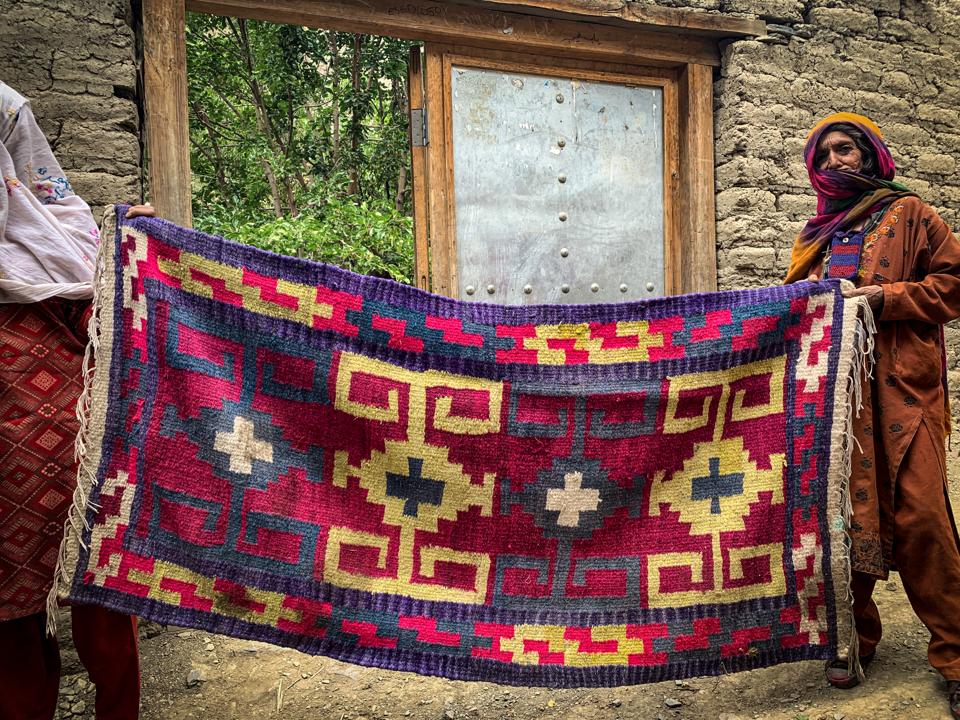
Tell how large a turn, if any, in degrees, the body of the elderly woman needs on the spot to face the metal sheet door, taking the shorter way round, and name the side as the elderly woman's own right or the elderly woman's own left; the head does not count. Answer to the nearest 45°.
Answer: approximately 90° to the elderly woman's own right

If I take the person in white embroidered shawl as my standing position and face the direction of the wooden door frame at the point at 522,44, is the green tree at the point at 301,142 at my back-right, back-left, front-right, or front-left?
front-left

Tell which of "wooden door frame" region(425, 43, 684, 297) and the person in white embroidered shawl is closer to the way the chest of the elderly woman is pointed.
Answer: the person in white embroidered shawl

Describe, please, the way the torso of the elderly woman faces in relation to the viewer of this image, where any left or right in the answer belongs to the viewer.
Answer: facing the viewer and to the left of the viewer

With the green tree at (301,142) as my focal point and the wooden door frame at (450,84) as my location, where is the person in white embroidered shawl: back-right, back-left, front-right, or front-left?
back-left

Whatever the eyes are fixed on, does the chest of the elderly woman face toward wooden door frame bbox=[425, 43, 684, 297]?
no

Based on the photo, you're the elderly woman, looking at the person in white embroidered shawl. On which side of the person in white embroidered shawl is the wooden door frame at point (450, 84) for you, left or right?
right

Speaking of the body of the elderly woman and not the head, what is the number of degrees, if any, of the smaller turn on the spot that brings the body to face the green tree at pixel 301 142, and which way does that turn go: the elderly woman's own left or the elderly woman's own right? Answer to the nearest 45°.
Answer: approximately 90° to the elderly woman's own right

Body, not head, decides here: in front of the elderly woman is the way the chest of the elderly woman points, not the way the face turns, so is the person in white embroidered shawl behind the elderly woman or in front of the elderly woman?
in front

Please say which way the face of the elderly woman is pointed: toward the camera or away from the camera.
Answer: toward the camera

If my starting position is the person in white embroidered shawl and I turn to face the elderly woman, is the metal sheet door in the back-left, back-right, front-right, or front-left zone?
front-left
